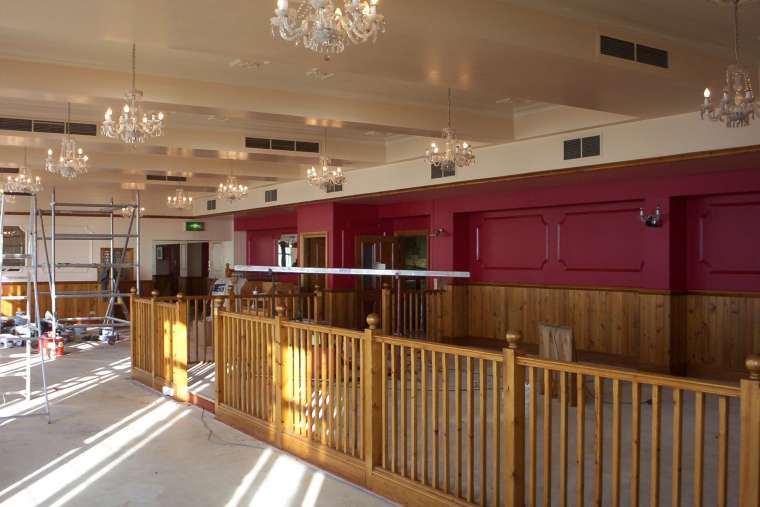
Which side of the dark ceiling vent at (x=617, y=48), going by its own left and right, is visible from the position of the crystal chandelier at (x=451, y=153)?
back

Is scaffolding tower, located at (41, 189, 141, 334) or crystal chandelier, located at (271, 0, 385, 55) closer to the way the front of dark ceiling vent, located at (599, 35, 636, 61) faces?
the crystal chandelier

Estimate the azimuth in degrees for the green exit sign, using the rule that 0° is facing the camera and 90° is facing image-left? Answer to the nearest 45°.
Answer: approximately 0°

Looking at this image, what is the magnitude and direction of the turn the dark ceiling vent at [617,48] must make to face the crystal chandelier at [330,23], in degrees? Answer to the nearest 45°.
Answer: approximately 90° to its right

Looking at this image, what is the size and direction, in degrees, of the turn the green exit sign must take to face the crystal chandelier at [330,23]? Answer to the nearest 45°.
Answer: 0° — it already faces it

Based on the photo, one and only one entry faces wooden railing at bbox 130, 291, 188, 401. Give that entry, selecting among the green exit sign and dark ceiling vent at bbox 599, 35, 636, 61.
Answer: the green exit sign

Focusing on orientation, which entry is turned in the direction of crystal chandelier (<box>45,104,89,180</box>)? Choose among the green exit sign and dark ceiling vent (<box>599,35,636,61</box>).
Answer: the green exit sign

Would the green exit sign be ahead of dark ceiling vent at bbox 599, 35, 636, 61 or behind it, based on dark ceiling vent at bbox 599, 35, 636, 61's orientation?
behind
